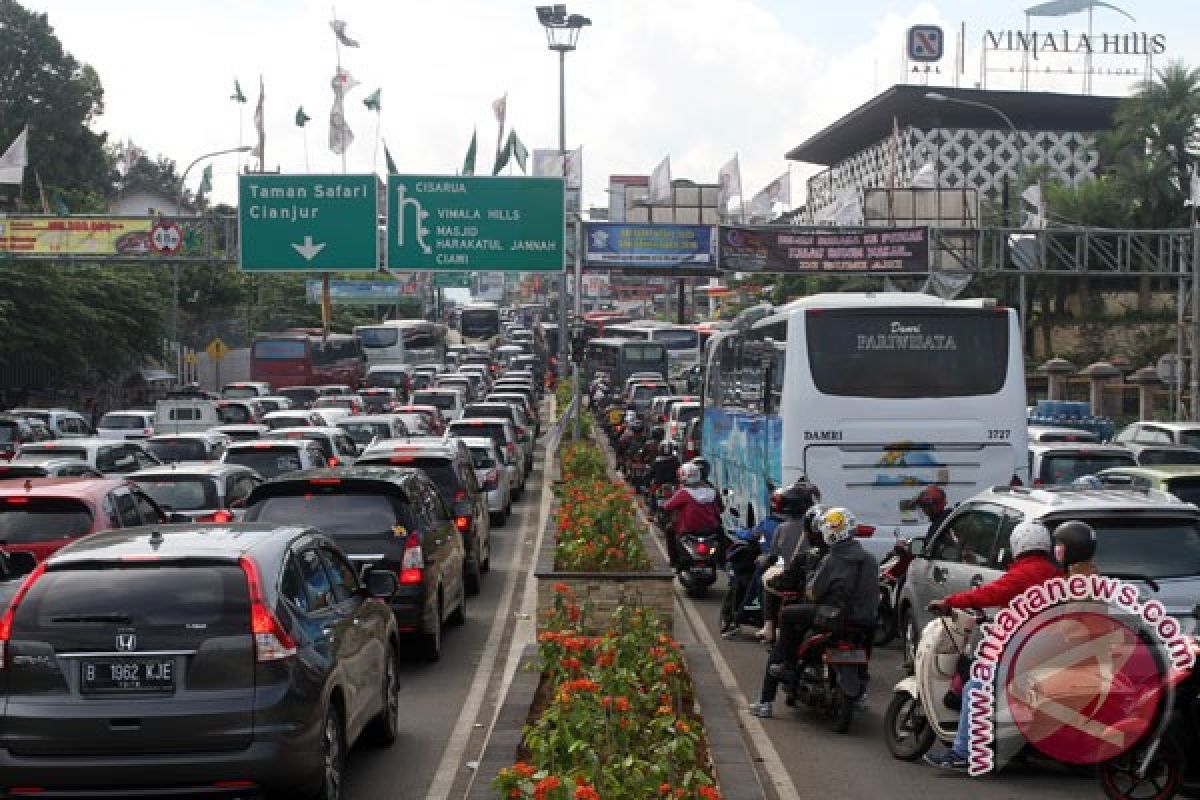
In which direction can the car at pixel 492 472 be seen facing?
away from the camera

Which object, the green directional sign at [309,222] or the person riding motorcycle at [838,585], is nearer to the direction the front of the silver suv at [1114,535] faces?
the green directional sign

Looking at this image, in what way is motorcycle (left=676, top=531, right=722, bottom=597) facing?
away from the camera

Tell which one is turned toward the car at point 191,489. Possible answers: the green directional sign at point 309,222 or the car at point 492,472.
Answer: the green directional sign

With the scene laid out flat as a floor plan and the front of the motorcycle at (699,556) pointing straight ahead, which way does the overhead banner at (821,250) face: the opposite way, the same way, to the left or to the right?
the opposite way

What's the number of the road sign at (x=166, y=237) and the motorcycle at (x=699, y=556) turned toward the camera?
1

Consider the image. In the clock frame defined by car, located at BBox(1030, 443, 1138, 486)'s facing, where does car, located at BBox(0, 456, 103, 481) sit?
car, located at BBox(0, 456, 103, 481) is roughly at 8 o'clock from car, located at BBox(1030, 443, 1138, 486).

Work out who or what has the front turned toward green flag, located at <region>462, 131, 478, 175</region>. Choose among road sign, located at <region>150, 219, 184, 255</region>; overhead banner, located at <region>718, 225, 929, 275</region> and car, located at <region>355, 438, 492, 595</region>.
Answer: the car

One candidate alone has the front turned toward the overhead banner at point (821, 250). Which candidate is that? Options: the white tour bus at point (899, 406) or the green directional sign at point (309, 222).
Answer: the white tour bus

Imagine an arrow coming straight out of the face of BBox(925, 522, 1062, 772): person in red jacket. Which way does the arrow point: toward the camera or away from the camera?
away from the camera

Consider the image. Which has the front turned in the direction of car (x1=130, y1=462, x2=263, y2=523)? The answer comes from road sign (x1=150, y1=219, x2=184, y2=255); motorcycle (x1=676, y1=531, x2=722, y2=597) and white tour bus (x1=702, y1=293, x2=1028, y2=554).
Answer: the road sign

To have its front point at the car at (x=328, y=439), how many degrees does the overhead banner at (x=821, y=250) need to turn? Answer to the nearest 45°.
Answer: approximately 45° to its right
